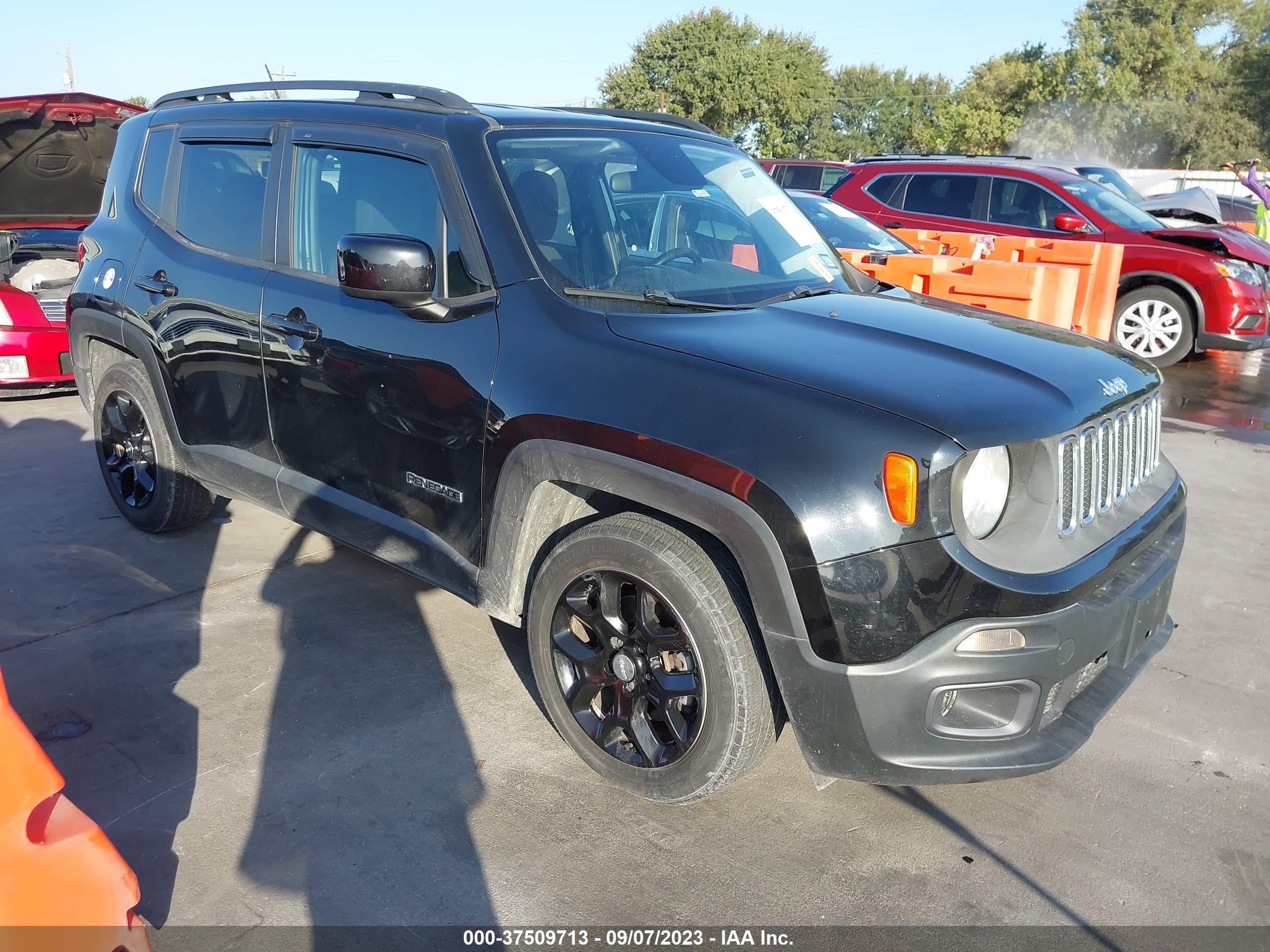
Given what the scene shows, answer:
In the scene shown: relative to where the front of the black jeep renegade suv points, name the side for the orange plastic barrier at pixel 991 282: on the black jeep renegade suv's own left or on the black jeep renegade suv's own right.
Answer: on the black jeep renegade suv's own left

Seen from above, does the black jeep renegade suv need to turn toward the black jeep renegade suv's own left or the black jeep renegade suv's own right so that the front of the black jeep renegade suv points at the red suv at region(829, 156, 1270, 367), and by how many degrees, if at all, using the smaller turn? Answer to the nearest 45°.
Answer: approximately 90° to the black jeep renegade suv's own left

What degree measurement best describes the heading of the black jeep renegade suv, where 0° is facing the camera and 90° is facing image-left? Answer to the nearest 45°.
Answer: approximately 315°

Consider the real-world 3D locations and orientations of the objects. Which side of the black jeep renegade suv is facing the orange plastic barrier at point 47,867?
right

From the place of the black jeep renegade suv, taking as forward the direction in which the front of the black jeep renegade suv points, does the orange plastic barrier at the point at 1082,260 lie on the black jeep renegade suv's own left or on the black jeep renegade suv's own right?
on the black jeep renegade suv's own left

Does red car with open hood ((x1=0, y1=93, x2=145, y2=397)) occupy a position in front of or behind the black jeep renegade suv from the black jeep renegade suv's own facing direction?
behind
